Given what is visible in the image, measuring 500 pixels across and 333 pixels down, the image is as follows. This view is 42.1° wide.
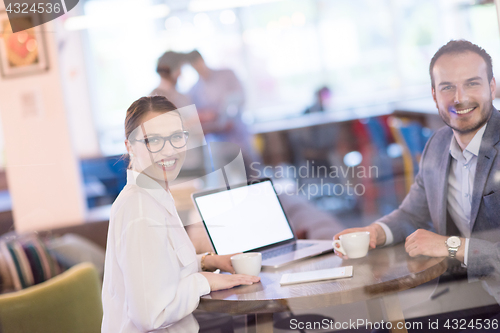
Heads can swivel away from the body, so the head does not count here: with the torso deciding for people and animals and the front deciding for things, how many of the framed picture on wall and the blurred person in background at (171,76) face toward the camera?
1

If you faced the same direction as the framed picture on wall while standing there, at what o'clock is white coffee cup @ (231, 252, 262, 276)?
The white coffee cup is roughly at 11 o'clock from the framed picture on wall.

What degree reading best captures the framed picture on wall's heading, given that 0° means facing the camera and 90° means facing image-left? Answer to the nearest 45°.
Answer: approximately 0°

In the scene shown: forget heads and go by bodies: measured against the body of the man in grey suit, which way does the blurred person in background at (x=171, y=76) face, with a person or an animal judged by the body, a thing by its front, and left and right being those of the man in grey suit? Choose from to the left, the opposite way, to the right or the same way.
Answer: the opposite way

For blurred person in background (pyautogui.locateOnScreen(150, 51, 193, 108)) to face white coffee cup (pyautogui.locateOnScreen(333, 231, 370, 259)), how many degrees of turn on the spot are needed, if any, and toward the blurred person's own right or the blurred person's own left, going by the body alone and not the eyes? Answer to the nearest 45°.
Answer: approximately 45° to the blurred person's own right

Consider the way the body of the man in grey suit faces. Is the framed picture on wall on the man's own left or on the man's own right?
on the man's own right

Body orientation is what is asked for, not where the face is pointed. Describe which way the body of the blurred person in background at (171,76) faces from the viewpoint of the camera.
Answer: to the viewer's right

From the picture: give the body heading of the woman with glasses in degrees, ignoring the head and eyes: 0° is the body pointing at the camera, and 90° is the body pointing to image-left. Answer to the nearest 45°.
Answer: approximately 315°

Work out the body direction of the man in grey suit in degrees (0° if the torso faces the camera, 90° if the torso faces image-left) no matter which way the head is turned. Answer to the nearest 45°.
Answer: approximately 45°
